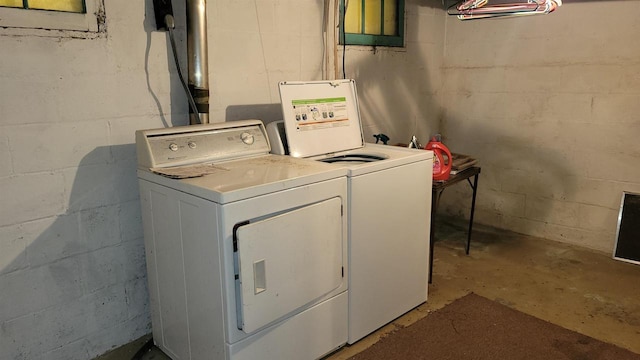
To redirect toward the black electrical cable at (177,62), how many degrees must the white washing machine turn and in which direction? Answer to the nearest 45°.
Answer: approximately 135° to its right

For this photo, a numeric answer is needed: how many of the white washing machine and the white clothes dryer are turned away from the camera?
0

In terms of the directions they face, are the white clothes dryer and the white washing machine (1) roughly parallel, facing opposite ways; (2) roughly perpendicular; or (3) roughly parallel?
roughly parallel

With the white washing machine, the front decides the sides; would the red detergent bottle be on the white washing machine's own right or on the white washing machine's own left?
on the white washing machine's own left

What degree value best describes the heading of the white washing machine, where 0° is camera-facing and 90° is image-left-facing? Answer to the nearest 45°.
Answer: approximately 315°

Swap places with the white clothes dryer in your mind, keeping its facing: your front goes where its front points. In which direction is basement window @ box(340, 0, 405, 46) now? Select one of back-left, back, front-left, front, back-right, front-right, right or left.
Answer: left

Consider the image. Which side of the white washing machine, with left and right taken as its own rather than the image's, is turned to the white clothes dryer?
right

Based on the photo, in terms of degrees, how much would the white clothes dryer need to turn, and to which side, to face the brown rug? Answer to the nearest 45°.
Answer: approximately 45° to its left

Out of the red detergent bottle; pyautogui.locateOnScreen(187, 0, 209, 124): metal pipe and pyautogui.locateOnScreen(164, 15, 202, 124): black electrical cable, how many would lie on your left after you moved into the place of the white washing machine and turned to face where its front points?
1

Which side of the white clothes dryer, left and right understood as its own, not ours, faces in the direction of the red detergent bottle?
left

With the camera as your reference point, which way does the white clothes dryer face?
facing the viewer and to the right of the viewer
